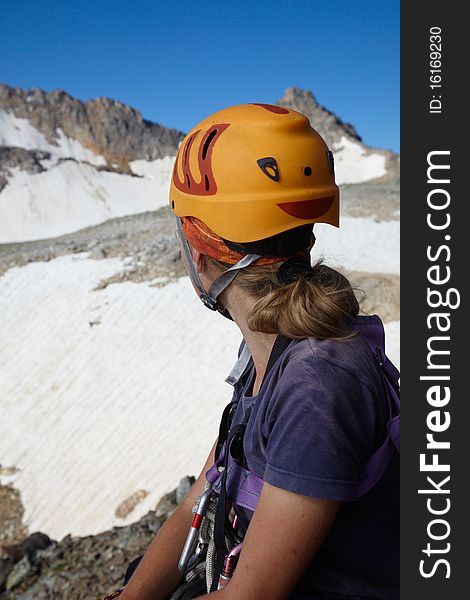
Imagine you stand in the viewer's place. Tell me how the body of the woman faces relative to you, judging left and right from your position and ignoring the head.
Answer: facing to the left of the viewer

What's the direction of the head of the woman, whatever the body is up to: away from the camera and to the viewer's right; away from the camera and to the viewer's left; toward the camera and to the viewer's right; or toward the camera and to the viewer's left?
away from the camera and to the viewer's left
